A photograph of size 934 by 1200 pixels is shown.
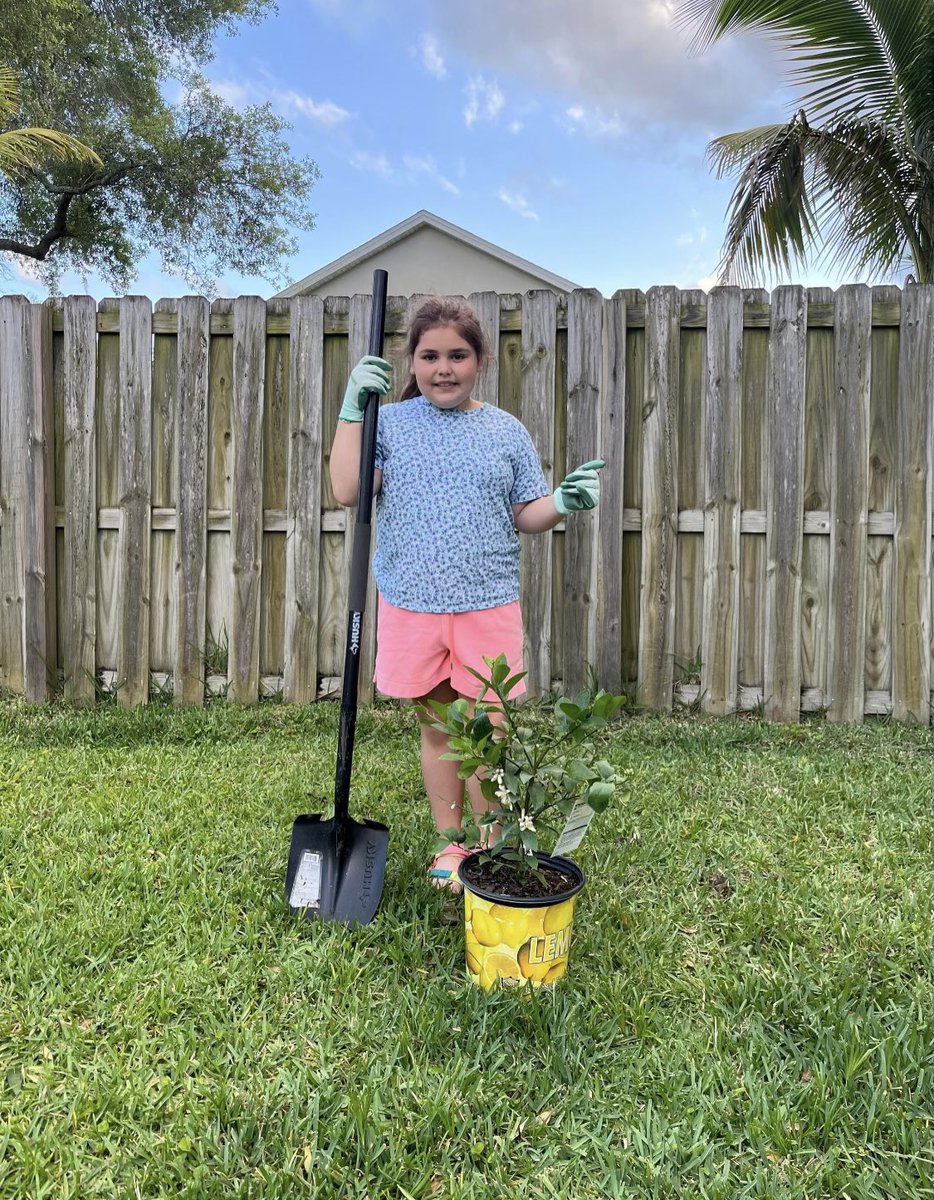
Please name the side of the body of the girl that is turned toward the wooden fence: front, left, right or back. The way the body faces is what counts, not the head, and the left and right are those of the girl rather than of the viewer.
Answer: back

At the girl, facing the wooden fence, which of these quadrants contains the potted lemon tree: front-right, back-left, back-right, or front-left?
back-right

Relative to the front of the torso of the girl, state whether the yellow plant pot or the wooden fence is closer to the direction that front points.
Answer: the yellow plant pot

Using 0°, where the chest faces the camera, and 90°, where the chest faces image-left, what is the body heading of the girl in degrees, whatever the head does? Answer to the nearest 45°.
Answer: approximately 0°

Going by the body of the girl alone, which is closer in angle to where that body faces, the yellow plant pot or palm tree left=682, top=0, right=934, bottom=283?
the yellow plant pot
